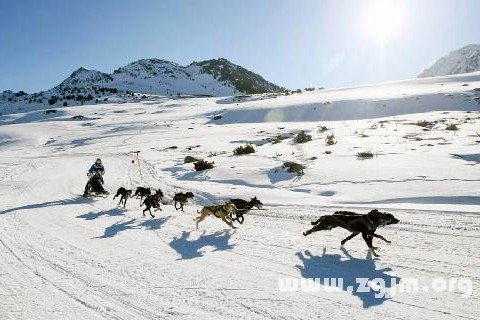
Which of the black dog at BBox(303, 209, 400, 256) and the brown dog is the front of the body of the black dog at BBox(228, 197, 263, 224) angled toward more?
the black dog

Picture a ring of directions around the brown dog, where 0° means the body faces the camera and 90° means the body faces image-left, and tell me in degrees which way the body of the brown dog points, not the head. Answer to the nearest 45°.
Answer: approximately 270°

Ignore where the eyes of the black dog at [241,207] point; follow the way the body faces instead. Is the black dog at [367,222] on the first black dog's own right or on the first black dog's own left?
on the first black dog's own right

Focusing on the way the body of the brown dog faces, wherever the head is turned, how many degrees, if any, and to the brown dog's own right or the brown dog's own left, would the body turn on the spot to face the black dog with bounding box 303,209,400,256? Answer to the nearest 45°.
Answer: approximately 45° to the brown dog's own right

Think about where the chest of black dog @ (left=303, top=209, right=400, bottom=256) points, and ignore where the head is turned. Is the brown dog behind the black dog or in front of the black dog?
behind

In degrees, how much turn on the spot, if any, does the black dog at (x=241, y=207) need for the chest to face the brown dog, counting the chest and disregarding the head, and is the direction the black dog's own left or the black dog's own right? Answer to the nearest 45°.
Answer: approximately 135° to the black dog's own right

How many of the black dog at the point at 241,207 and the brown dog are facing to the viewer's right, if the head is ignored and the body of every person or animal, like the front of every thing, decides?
2

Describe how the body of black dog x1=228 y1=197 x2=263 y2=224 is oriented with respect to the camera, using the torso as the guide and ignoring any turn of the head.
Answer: to the viewer's right

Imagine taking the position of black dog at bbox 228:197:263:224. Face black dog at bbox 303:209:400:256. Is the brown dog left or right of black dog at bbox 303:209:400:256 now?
right

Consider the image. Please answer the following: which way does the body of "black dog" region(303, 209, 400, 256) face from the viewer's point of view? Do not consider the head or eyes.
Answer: to the viewer's right

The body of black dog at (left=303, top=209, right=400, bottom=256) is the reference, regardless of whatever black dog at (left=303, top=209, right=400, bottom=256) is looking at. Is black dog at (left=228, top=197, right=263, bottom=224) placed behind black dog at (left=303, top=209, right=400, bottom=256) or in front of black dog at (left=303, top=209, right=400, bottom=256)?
behind
